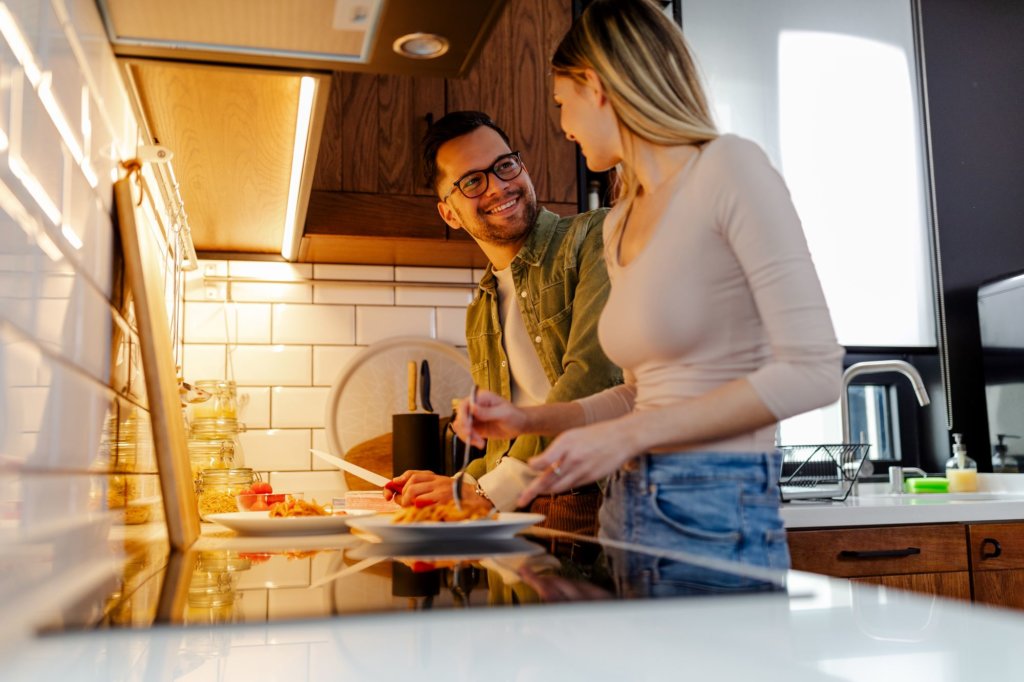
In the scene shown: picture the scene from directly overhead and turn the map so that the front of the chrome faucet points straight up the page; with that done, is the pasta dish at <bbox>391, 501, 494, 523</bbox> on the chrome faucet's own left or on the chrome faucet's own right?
on the chrome faucet's own right

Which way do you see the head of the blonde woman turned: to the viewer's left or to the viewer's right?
to the viewer's left

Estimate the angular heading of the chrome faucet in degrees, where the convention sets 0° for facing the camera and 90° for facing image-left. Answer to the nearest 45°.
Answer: approximately 270°

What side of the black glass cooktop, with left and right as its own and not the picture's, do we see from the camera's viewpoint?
right

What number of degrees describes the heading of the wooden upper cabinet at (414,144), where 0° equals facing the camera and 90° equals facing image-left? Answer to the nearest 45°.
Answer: approximately 0°

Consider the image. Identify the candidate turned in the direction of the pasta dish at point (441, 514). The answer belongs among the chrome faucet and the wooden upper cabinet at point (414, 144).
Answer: the wooden upper cabinet

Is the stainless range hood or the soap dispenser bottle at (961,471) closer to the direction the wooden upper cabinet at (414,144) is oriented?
the stainless range hood
